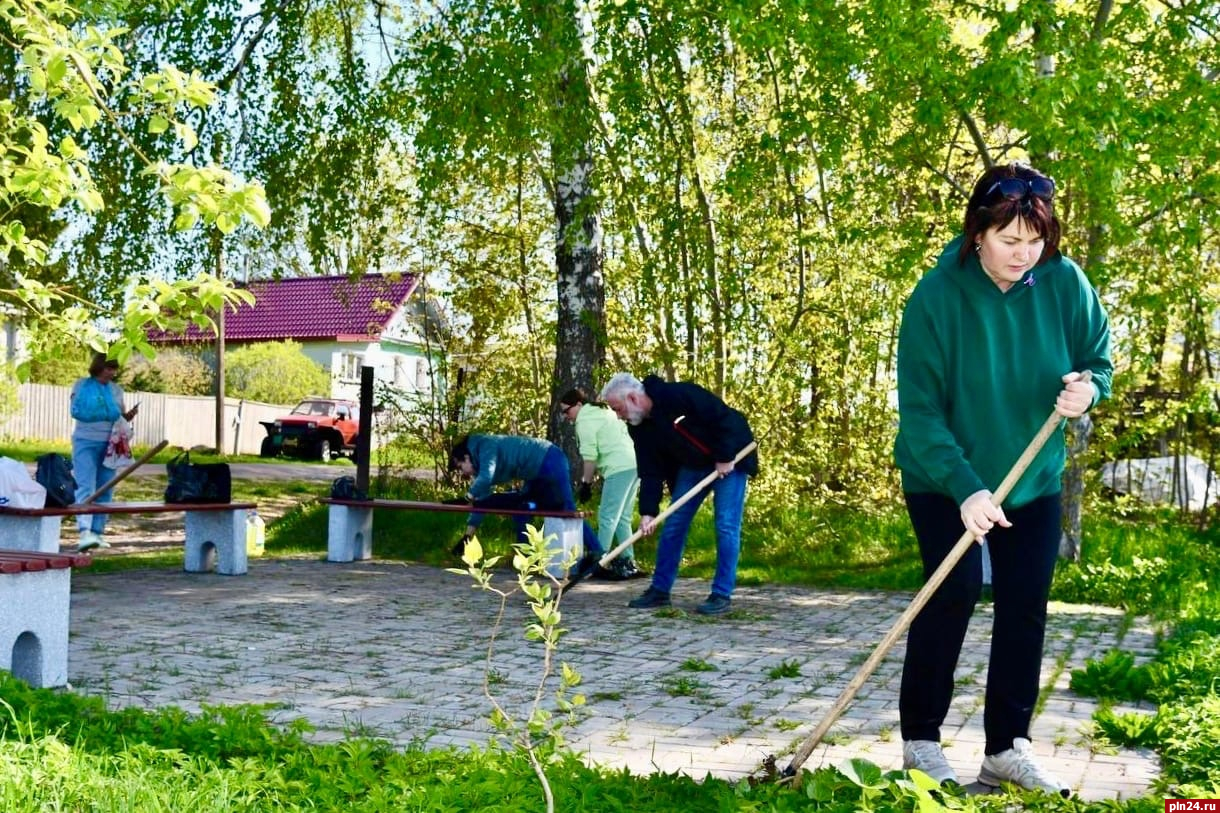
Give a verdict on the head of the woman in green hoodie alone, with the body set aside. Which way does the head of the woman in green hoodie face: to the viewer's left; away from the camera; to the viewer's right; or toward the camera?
toward the camera

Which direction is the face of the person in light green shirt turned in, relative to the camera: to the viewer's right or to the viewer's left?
to the viewer's left

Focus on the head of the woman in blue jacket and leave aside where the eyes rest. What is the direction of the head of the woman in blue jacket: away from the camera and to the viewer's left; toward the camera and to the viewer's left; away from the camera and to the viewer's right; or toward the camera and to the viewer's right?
toward the camera and to the viewer's right

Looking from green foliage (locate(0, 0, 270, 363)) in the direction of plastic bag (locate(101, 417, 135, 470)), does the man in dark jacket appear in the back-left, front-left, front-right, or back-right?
front-right

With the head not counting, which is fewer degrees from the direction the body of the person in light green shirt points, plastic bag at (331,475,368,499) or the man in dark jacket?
the plastic bag

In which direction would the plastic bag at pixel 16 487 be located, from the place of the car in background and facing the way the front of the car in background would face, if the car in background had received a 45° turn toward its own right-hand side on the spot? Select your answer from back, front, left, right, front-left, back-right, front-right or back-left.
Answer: left

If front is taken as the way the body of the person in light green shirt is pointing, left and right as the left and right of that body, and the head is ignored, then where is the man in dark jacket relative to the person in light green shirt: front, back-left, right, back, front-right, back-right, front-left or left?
left

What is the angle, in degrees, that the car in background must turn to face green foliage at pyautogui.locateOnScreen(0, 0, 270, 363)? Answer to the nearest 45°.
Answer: approximately 45° to its left

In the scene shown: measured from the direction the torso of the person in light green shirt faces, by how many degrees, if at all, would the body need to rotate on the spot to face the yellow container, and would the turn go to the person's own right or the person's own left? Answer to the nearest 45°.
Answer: approximately 45° to the person's own right

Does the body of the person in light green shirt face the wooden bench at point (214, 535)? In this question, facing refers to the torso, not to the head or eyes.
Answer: yes

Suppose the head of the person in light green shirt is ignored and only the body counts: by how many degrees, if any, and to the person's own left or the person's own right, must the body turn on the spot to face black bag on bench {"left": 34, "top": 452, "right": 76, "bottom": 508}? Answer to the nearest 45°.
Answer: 0° — they already face it

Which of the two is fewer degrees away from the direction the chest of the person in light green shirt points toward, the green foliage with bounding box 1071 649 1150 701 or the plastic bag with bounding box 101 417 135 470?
the plastic bag

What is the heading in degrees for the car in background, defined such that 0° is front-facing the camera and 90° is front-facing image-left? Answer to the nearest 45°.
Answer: approximately 45°

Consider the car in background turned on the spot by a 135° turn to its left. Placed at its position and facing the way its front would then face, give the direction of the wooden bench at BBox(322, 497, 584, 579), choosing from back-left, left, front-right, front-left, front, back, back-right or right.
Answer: right

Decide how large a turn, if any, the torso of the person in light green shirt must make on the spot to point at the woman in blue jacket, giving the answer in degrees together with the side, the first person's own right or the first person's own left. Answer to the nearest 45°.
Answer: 0° — they already face them

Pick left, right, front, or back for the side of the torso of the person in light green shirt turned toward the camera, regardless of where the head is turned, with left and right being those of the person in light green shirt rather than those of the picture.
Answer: left
